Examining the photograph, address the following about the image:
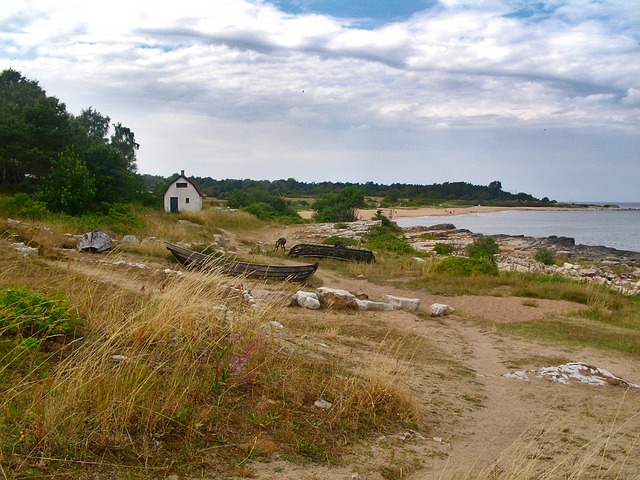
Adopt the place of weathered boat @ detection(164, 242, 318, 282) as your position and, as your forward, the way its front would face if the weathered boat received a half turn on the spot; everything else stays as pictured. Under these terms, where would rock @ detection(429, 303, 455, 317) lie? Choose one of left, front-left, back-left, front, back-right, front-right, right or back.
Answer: front-right

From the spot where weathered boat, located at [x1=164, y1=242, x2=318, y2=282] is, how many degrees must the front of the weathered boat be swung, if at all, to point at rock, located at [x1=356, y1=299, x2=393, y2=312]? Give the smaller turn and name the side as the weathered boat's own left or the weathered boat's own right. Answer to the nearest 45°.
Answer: approximately 135° to the weathered boat's own left

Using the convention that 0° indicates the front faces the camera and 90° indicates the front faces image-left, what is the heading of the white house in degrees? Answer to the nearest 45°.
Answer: approximately 0°

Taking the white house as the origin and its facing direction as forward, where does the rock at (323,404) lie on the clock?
The rock is roughly at 12 o'clock from the white house.

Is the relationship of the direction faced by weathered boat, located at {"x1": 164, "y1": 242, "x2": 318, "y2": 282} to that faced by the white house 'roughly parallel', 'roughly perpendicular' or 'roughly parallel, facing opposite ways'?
roughly perpendicular

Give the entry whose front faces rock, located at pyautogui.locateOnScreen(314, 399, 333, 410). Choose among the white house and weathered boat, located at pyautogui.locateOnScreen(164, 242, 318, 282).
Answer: the white house

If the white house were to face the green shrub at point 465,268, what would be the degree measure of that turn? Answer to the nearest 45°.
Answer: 0° — it already faces it

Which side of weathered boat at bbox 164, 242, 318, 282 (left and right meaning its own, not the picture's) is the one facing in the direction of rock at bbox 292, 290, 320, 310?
left

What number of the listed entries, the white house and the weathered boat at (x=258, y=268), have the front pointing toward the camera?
1

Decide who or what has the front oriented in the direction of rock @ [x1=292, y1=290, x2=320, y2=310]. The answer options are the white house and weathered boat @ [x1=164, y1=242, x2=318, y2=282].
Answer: the white house
